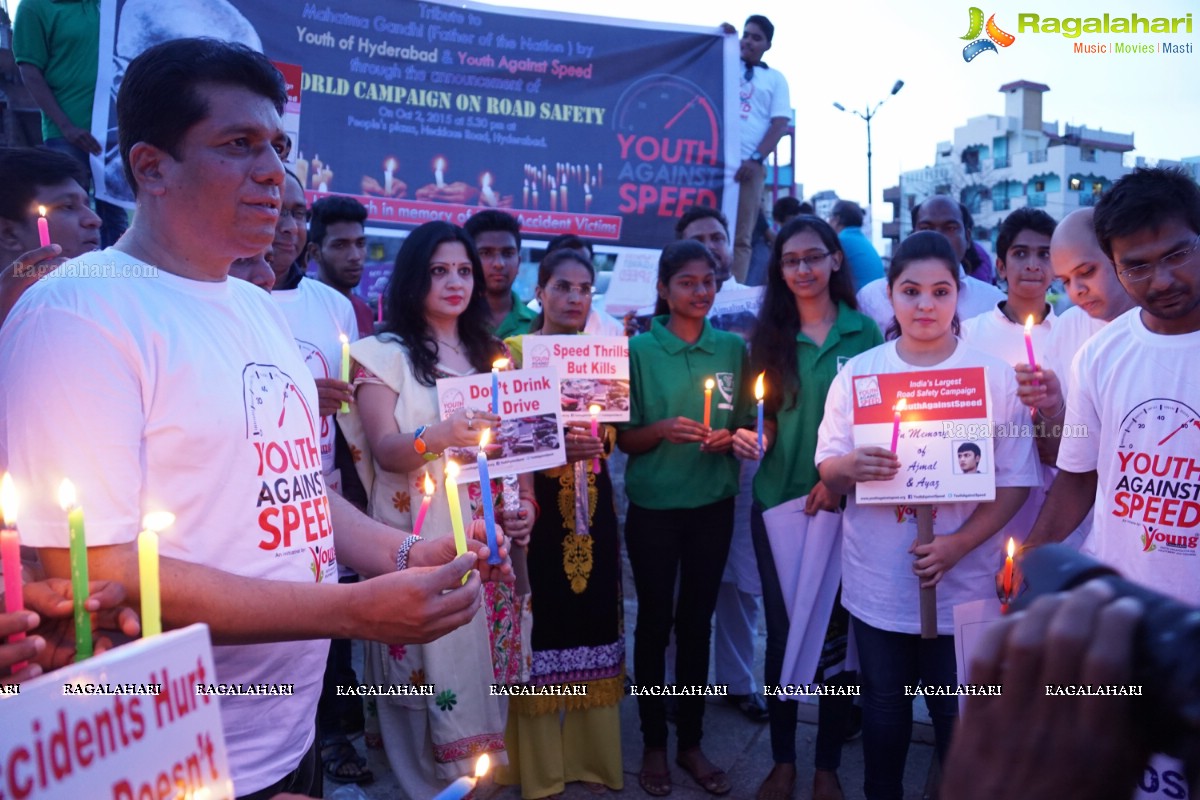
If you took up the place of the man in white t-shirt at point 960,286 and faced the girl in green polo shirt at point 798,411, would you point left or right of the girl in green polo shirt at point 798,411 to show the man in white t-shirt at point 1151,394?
left

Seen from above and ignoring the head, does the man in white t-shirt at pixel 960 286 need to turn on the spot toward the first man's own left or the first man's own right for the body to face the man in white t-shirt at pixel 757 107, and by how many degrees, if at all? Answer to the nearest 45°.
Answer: approximately 135° to the first man's own right

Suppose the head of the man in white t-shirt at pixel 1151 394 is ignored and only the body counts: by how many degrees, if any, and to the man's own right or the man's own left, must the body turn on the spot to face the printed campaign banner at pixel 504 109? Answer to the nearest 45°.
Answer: approximately 135° to the man's own right

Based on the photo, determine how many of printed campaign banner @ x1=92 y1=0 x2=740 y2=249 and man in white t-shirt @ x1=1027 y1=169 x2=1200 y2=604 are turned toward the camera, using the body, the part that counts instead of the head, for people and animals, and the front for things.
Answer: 2

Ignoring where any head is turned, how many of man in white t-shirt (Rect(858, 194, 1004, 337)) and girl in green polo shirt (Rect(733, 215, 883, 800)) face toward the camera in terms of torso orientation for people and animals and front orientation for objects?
2

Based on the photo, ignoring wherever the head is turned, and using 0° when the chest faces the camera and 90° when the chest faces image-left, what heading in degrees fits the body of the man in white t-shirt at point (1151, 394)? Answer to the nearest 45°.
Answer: approximately 0°
